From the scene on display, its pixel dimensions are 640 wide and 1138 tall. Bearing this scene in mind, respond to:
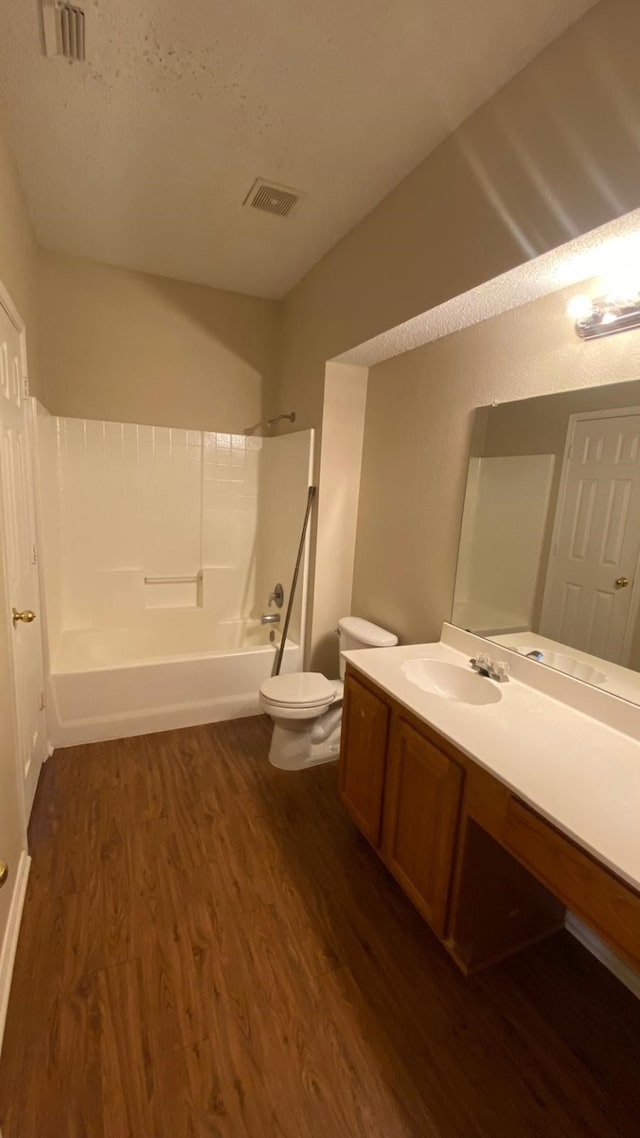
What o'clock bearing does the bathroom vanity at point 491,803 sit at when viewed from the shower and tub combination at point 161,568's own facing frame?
The bathroom vanity is roughly at 11 o'clock from the shower and tub combination.

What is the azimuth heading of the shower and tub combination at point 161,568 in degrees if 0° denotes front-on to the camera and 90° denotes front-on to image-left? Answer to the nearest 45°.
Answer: approximately 0°

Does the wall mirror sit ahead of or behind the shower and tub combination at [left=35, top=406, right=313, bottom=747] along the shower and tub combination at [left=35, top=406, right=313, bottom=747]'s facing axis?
ahead

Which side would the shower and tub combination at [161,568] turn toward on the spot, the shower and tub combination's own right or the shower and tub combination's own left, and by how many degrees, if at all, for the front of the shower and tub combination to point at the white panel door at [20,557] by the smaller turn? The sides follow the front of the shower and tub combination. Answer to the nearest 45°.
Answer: approximately 45° to the shower and tub combination's own right
